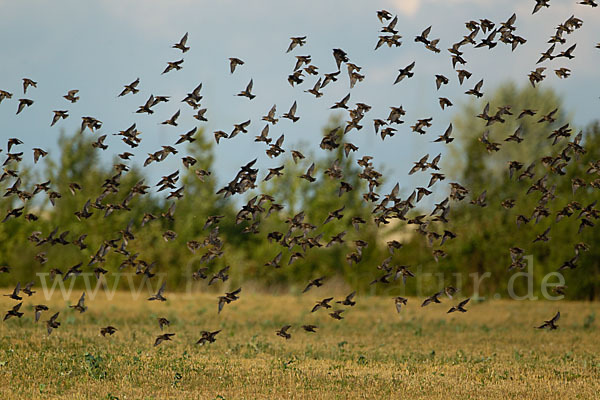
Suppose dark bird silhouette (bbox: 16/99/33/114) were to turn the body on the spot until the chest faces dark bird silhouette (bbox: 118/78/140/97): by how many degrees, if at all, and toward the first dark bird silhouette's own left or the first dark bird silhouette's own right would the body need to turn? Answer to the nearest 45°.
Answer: approximately 45° to the first dark bird silhouette's own right
